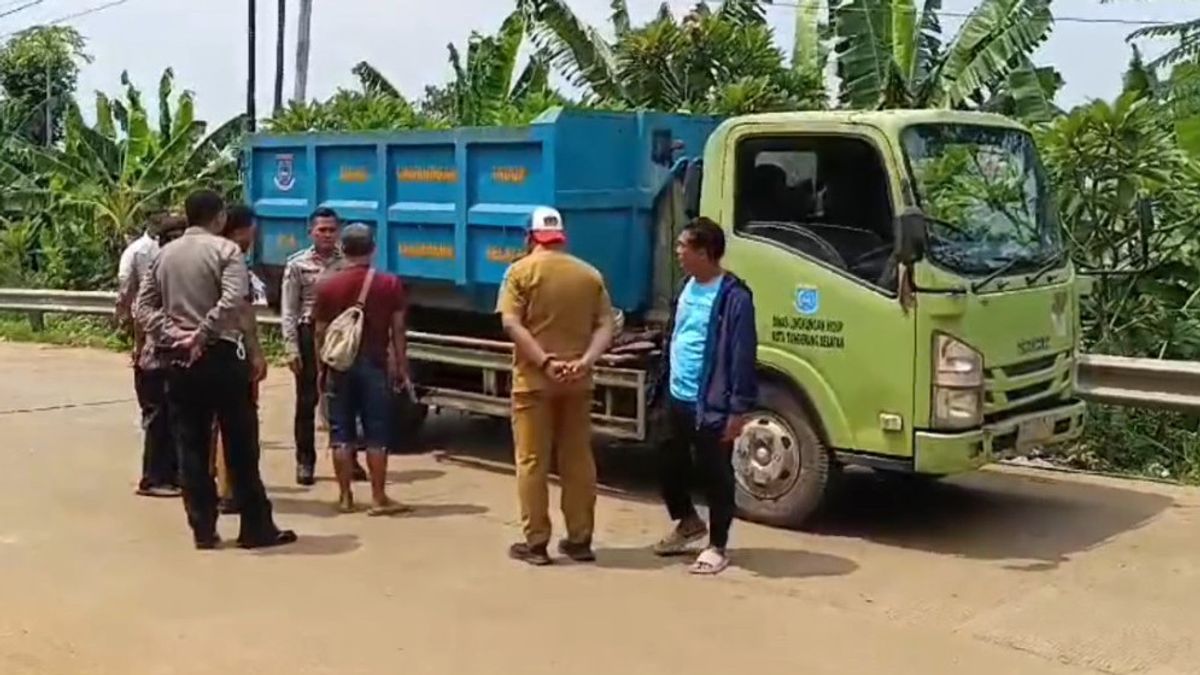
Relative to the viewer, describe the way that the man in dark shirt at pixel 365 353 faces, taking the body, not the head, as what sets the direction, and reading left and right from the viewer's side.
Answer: facing away from the viewer

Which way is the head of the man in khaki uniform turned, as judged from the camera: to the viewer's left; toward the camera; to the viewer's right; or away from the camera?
away from the camera

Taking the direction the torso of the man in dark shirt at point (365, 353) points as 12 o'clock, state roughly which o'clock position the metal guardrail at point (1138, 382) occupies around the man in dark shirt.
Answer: The metal guardrail is roughly at 3 o'clock from the man in dark shirt.

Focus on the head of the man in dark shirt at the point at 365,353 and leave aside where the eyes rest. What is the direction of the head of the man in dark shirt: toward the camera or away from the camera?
away from the camera

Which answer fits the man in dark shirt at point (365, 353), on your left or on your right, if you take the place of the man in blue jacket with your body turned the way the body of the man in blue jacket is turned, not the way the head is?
on your right

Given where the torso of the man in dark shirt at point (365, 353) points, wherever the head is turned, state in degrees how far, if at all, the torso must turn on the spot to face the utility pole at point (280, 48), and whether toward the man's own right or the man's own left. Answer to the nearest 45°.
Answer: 0° — they already face it

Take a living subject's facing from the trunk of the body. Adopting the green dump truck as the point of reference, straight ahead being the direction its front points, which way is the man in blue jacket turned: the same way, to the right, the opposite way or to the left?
to the right

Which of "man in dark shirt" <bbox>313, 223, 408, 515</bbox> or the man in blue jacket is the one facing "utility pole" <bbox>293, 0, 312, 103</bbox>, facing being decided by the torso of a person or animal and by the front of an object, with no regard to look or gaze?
the man in dark shirt

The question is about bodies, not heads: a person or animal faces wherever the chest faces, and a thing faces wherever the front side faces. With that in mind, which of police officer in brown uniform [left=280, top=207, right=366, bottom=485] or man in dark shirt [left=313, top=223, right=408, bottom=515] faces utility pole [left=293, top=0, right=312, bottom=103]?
the man in dark shirt

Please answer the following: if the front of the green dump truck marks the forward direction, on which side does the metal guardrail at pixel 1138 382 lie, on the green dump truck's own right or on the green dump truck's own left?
on the green dump truck's own left

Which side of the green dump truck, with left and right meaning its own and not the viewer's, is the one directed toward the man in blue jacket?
right

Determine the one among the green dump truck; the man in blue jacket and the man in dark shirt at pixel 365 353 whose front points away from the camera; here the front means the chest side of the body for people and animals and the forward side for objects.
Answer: the man in dark shirt

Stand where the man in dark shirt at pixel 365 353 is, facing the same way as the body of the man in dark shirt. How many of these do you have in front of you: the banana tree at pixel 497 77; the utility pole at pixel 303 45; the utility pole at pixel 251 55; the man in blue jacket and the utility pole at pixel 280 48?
4
